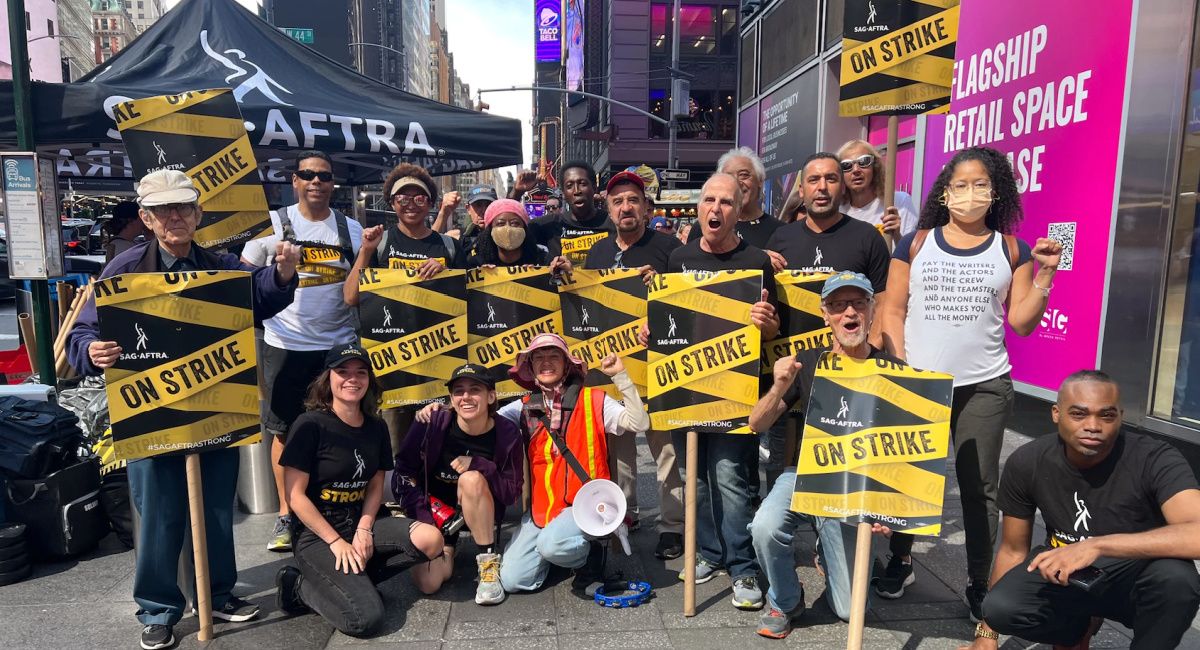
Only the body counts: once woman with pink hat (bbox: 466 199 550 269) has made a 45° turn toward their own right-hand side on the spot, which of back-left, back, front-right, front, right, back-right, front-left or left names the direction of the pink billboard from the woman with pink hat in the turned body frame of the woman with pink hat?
back-left

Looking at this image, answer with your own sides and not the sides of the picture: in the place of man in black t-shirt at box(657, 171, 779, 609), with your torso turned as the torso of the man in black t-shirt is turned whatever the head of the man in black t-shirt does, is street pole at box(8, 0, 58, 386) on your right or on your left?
on your right

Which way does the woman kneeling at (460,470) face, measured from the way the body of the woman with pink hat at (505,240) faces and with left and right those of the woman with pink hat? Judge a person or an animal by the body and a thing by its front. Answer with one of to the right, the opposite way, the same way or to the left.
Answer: the same way

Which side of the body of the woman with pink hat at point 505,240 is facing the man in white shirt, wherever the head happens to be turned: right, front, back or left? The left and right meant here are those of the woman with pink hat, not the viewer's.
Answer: right

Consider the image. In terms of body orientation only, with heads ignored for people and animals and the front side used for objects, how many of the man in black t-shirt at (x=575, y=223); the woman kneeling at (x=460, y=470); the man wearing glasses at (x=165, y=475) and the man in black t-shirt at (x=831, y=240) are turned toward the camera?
4

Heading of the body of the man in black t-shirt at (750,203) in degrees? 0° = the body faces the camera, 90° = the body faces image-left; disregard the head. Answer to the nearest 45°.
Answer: approximately 0°

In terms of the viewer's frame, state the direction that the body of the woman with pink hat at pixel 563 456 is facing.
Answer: toward the camera

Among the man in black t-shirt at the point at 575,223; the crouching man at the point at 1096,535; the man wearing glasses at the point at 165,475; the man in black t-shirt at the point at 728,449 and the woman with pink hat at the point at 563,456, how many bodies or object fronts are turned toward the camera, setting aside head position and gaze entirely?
5

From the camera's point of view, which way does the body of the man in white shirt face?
toward the camera

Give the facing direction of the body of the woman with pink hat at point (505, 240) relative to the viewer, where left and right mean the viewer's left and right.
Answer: facing the viewer

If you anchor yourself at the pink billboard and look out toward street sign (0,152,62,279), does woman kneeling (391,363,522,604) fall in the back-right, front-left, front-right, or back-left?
front-left

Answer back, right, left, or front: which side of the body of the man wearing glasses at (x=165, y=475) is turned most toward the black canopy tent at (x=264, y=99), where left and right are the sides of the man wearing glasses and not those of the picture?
back

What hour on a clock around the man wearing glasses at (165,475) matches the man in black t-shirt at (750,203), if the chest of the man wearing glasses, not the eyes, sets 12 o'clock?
The man in black t-shirt is roughly at 9 o'clock from the man wearing glasses.

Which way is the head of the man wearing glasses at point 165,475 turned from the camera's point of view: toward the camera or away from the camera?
toward the camera

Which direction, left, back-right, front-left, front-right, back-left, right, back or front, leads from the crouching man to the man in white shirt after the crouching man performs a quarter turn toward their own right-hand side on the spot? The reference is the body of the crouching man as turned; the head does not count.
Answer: front

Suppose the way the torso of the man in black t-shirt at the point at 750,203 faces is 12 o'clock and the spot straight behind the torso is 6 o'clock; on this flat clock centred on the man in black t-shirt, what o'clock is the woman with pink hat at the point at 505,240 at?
The woman with pink hat is roughly at 3 o'clock from the man in black t-shirt.

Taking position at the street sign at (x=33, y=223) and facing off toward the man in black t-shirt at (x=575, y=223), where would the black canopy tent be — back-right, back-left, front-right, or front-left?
front-left

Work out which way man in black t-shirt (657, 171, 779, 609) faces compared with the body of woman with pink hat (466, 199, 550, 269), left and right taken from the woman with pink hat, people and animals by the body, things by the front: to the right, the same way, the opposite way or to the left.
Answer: the same way
